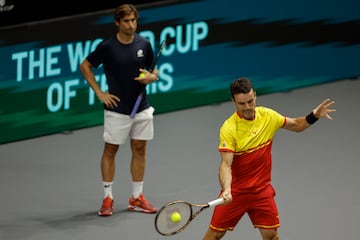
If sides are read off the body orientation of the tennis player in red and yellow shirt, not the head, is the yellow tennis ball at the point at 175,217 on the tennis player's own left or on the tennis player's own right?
on the tennis player's own right

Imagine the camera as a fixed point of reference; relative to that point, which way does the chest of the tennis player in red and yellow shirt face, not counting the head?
toward the camera
